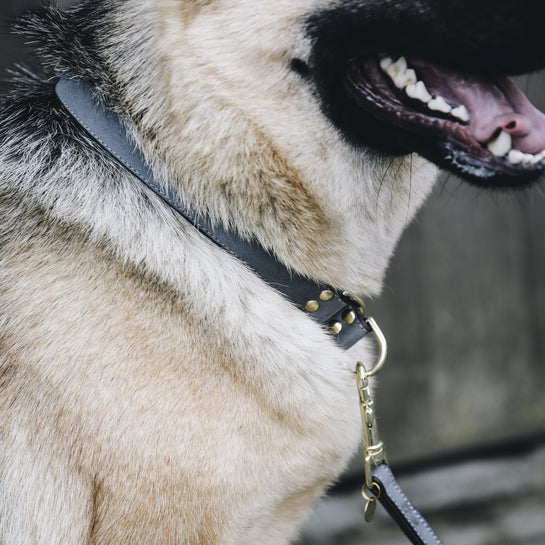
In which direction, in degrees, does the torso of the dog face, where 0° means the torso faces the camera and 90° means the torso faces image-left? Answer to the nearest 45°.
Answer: approximately 270°
